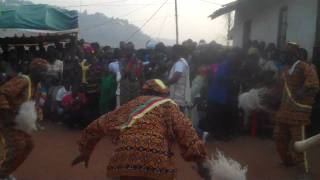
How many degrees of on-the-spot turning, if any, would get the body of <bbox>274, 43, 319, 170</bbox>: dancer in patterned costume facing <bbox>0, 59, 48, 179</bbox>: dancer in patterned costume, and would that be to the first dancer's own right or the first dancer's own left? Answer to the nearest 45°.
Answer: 0° — they already face them

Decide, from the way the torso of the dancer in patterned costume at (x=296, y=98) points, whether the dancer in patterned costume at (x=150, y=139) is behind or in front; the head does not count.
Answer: in front

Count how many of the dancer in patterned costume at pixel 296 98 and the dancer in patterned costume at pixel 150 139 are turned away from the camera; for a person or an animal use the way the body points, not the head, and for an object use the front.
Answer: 1

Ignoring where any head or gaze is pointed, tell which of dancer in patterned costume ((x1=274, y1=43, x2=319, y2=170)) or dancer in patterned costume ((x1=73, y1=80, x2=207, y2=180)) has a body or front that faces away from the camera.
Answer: dancer in patterned costume ((x1=73, y1=80, x2=207, y2=180))

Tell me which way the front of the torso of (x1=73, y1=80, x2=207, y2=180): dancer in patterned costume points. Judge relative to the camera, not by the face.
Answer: away from the camera

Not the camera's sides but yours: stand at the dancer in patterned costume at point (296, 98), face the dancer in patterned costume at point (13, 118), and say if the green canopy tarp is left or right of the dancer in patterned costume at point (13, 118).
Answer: right

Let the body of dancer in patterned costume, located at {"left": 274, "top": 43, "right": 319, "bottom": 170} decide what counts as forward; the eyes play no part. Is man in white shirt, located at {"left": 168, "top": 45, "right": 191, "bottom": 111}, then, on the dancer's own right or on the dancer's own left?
on the dancer's own right

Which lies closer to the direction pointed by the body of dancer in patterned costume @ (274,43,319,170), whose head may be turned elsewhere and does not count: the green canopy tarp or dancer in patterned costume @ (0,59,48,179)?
the dancer in patterned costume

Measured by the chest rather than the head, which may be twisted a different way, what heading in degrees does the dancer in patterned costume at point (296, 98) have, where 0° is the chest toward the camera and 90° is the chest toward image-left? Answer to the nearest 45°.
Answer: approximately 45°
